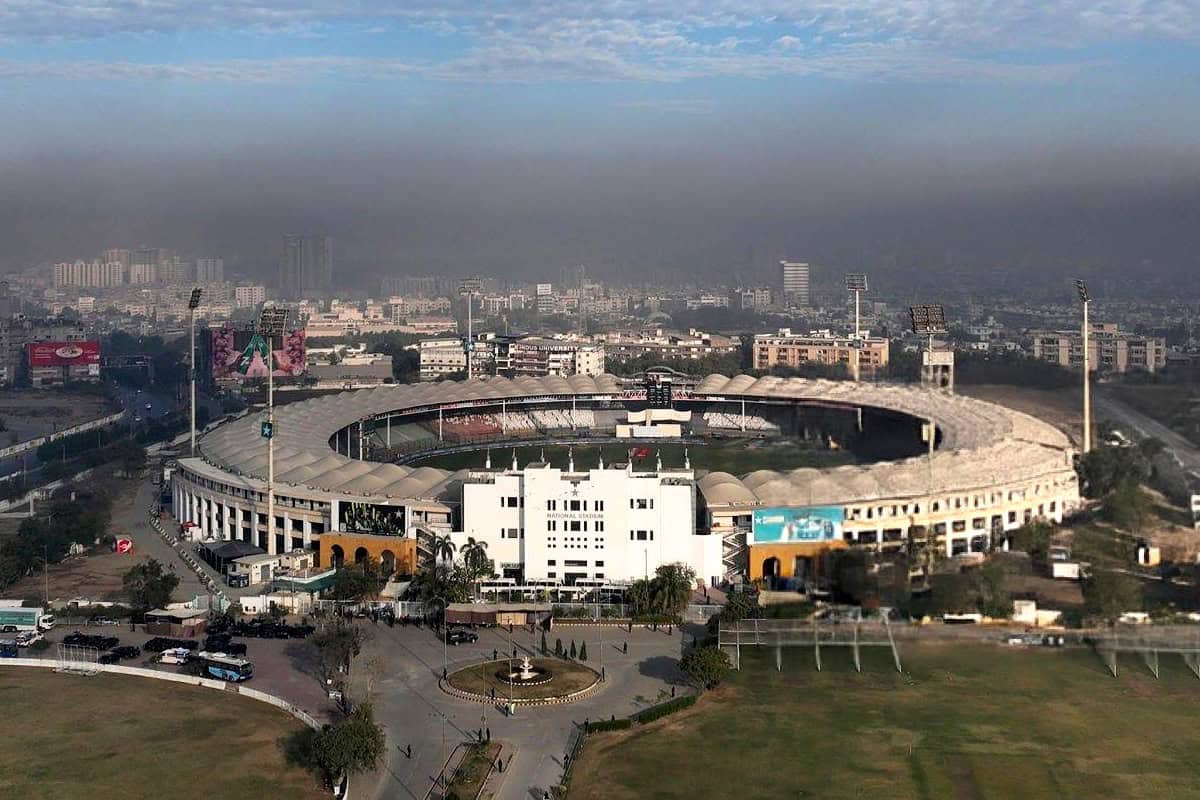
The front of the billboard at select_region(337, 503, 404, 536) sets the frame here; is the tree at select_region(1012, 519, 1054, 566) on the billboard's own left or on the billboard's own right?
on the billboard's own left

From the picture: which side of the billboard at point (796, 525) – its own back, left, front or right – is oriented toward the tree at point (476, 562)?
right

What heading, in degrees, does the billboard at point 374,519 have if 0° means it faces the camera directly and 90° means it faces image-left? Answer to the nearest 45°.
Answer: approximately 0°

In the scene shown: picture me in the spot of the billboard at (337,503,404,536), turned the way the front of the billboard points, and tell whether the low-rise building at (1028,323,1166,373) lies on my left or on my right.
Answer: on my left

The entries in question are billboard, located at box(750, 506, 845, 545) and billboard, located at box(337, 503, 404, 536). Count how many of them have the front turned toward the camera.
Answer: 2

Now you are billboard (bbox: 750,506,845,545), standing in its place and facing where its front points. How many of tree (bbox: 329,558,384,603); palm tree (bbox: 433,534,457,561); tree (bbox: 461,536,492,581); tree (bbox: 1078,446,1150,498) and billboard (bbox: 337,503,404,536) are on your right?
4

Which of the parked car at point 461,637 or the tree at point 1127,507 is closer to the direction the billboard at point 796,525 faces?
the parked car

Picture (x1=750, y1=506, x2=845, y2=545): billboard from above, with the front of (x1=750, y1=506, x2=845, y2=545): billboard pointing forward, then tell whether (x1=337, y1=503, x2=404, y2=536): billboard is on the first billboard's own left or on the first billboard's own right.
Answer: on the first billboard's own right
